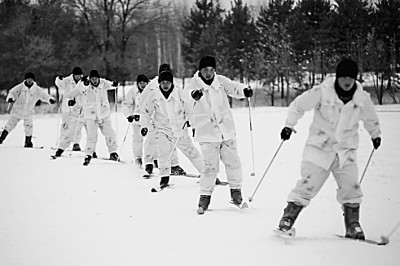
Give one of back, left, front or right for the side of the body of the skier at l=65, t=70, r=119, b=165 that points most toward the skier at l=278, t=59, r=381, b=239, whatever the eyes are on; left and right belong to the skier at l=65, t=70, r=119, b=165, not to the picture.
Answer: front

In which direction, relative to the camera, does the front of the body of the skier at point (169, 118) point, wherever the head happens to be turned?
toward the camera

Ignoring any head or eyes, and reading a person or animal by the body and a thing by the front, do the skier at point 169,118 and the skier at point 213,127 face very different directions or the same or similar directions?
same or similar directions

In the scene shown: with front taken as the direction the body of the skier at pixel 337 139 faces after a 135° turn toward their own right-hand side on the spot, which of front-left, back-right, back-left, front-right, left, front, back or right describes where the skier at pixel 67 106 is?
front

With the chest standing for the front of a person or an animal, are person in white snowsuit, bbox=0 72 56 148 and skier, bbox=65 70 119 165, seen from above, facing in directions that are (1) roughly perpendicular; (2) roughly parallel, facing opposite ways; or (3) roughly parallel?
roughly parallel

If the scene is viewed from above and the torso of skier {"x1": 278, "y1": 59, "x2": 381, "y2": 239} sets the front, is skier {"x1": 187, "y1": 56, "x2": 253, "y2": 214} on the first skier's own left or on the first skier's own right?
on the first skier's own right

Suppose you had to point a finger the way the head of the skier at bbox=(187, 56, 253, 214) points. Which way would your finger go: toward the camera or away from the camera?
toward the camera

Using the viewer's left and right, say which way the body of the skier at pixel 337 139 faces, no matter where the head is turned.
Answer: facing the viewer

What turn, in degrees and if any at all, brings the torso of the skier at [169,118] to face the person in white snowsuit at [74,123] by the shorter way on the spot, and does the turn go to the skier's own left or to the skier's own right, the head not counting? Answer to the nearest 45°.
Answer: approximately 135° to the skier's own right

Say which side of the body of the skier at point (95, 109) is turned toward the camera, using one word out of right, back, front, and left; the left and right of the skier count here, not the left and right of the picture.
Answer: front

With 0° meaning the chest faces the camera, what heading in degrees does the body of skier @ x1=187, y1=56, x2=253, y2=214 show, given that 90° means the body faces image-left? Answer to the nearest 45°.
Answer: approximately 0°

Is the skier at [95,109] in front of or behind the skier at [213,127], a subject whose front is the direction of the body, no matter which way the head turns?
behind

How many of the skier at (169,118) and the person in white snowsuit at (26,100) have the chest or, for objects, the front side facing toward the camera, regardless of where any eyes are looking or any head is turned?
2

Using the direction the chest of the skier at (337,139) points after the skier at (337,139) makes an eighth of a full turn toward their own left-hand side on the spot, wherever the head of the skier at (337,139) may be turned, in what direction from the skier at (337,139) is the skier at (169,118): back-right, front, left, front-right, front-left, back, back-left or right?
back

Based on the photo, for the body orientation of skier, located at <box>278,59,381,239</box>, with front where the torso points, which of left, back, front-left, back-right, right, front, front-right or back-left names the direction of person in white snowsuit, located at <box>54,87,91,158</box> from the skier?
back-right

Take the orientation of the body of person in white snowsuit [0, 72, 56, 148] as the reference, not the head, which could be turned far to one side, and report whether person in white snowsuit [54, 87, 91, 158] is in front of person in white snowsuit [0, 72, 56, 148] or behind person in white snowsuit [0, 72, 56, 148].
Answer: in front

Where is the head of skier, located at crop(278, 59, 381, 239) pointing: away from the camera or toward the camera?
toward the camera

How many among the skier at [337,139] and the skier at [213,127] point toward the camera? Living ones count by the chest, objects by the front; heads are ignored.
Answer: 2
